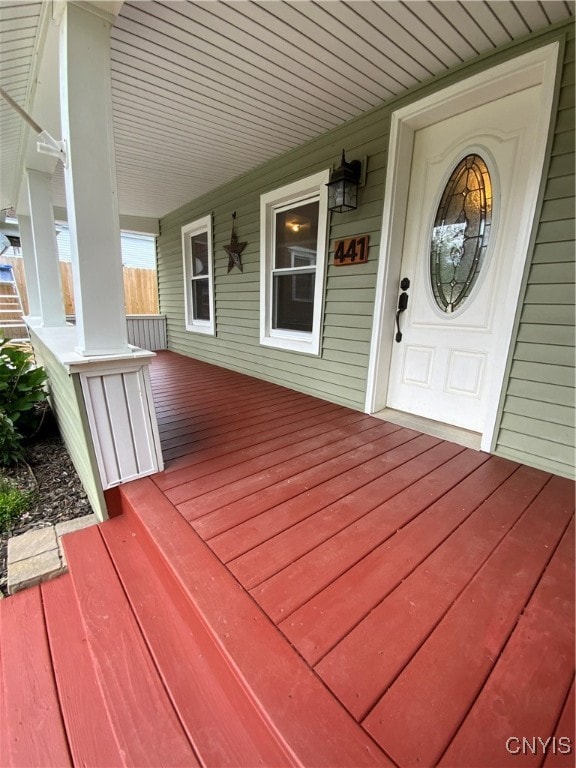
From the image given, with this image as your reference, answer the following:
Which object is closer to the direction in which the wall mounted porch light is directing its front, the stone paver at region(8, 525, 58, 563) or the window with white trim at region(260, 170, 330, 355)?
the stone paver

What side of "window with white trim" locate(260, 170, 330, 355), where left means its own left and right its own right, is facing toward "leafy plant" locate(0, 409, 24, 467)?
front

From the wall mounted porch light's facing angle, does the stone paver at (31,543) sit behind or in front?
in front

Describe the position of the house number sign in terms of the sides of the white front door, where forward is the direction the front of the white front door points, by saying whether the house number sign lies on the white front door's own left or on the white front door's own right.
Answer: on the white front door's own right

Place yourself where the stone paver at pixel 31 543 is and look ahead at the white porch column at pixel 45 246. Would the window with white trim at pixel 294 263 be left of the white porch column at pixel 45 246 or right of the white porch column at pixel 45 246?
right

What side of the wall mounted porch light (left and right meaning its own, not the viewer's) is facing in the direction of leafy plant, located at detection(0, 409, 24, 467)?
front

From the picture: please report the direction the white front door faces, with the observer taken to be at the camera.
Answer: facing the viewer and to the left of the viewer

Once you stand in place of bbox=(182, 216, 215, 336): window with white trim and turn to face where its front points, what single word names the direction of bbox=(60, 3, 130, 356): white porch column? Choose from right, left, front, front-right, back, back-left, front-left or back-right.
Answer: front-left

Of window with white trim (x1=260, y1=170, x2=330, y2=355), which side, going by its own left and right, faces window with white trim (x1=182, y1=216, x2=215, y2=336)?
right

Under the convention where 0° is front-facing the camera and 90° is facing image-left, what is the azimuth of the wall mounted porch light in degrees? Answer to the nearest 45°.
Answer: approximately 45°

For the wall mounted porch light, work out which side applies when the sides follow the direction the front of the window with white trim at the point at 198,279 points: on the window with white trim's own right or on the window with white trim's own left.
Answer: on the window with white trim's own left

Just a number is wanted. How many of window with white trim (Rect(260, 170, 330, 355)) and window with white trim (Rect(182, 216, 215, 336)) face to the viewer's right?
0

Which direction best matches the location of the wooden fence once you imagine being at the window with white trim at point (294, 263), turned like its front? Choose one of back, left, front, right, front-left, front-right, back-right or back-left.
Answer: right
